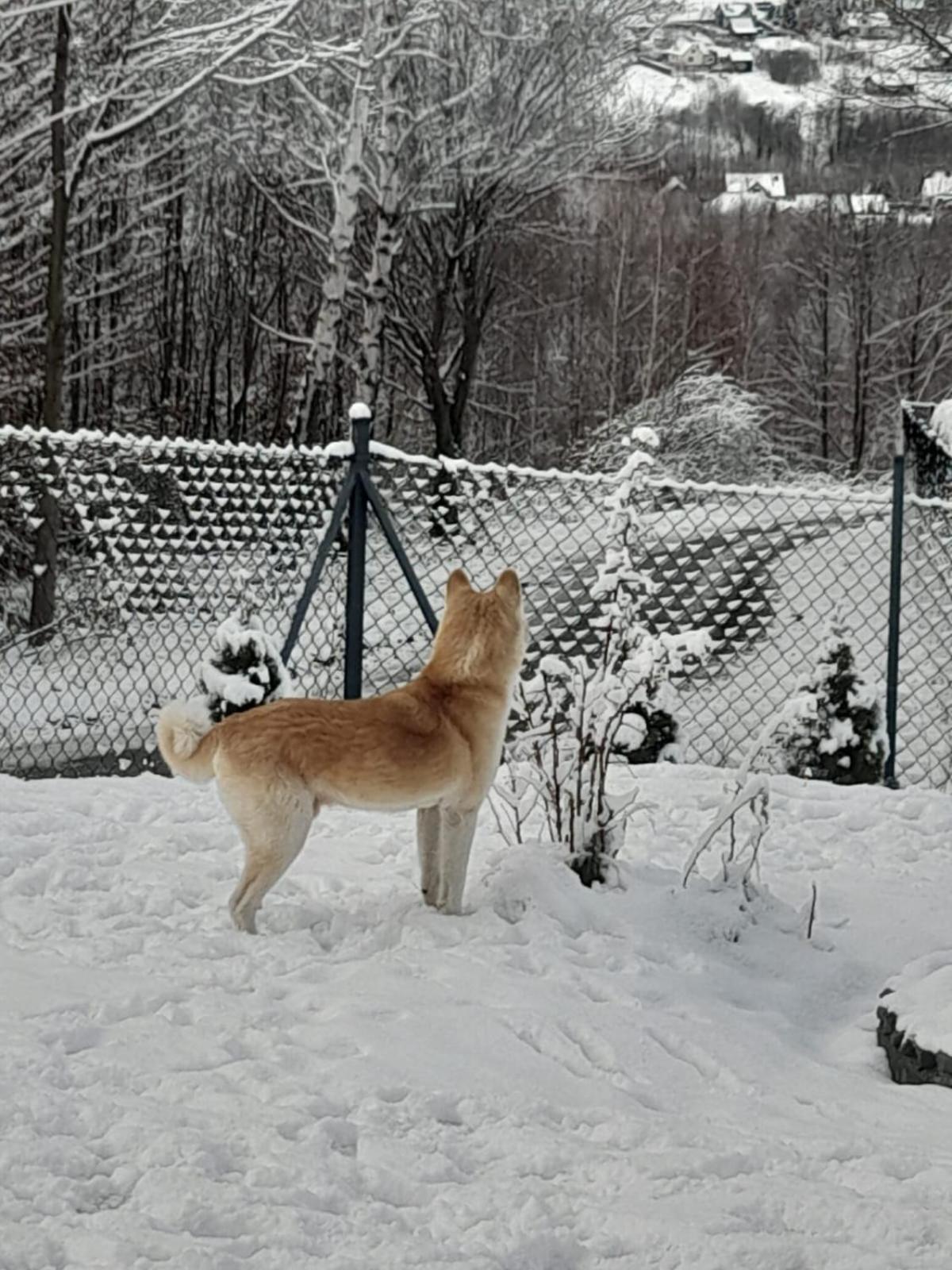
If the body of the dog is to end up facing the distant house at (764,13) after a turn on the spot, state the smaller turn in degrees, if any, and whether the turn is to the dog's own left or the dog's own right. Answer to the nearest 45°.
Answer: approximately 90° to the dog's own left

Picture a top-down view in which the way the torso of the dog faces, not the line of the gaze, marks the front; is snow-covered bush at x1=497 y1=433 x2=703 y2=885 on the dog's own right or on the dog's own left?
on the dog's own left

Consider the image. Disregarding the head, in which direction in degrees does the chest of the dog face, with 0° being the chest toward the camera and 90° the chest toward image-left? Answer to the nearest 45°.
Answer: approximately 270°

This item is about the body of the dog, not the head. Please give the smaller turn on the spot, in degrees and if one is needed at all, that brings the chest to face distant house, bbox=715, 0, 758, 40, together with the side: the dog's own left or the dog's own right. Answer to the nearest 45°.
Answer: approximately 90° to the dog's own left

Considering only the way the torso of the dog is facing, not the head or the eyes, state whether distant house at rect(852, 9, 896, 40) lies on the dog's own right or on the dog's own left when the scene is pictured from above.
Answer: on the dog's own left

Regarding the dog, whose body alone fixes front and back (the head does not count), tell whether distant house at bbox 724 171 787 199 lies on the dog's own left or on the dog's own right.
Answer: on the dog's own left

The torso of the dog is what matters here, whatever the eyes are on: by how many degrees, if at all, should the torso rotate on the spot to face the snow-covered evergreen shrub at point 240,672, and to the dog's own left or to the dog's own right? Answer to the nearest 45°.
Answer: approximately 90° to the dog's own left
